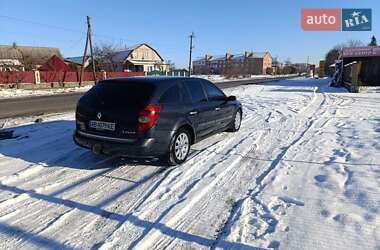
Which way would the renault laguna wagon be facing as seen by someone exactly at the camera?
facing away from the viewer and to the right of the viewer
